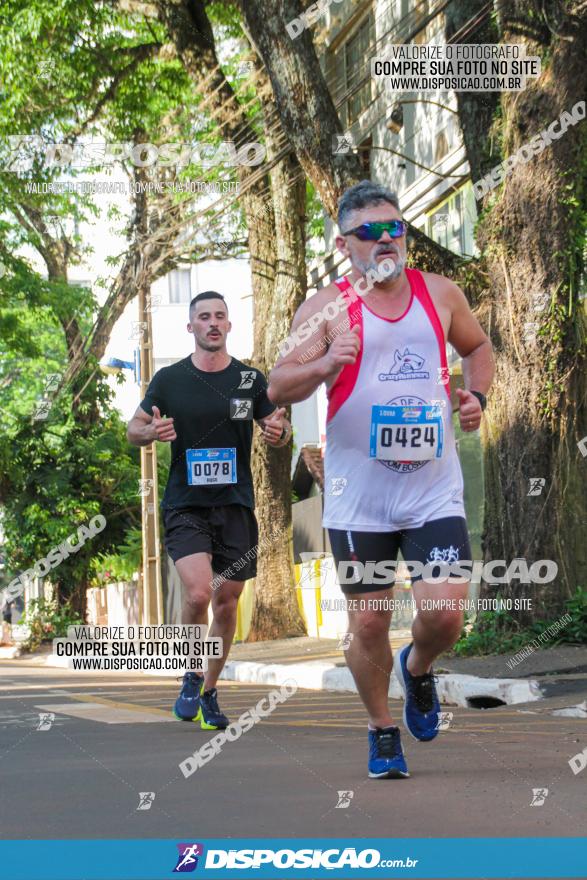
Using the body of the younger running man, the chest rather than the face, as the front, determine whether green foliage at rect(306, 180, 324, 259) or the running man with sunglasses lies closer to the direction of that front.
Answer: the running man with sunglasses

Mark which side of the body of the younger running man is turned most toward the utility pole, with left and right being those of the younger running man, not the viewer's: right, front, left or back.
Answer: back

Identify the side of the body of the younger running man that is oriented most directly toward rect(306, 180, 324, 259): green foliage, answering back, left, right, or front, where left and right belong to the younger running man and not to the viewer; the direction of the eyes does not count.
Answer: back

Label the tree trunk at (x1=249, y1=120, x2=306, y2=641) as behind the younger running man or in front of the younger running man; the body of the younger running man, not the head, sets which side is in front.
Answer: behind

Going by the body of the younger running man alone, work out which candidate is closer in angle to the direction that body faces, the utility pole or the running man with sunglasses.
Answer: the running man with sunglasses

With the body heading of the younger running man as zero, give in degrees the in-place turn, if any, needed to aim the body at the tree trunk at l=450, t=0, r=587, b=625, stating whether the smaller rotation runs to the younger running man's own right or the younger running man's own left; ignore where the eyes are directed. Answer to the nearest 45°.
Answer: approximately 135° to the younger running man's own left

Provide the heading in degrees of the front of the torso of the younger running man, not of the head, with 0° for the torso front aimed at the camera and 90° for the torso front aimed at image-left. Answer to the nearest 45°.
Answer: approximately 0°

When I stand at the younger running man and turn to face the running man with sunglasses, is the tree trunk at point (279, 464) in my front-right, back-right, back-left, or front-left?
back-left

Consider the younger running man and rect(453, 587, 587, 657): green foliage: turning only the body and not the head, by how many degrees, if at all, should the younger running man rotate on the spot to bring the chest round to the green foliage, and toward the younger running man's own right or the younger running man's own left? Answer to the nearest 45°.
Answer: approximately 135° to the younger running man's own left

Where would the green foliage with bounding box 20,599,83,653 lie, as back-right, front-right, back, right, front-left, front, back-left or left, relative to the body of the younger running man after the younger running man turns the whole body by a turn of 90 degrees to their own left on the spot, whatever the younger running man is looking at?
left
